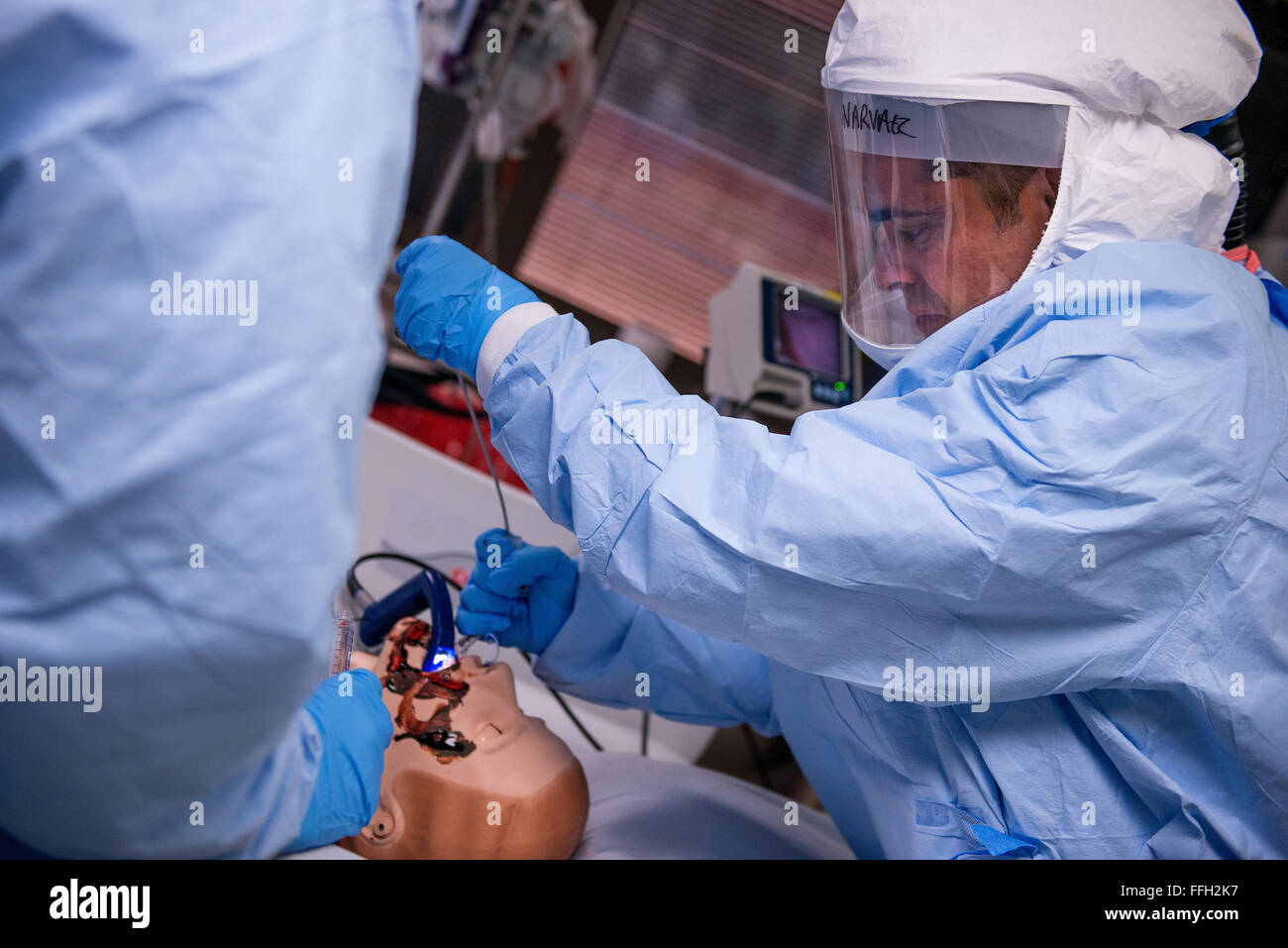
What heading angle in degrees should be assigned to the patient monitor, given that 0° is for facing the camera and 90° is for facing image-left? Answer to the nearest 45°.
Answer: approximately 315°

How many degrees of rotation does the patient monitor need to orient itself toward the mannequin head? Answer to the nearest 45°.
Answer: approximately 45° to its right
